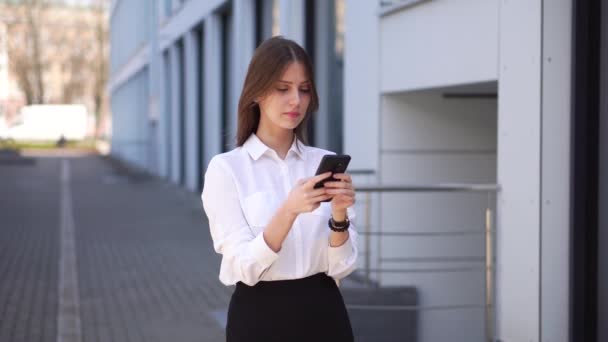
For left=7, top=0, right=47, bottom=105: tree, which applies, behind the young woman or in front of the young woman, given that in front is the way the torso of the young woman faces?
behind

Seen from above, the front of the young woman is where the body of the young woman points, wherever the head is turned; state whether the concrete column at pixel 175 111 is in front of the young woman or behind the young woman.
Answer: behind

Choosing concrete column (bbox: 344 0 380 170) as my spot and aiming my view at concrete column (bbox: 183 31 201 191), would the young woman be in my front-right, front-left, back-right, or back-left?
back-left

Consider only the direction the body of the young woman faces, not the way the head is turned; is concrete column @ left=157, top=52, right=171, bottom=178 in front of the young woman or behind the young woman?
behind

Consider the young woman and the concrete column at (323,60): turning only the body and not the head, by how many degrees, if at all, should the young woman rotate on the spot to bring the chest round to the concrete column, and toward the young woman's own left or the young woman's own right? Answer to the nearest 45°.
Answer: approximately 135° to the young woman's own left

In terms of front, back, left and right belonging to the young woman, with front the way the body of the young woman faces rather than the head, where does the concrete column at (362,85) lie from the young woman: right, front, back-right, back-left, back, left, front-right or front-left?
back-left

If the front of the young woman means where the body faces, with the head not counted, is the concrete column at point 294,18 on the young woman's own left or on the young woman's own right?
on the young woman's own left

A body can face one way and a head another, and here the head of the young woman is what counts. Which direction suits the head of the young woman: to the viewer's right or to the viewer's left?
to the viewer's right

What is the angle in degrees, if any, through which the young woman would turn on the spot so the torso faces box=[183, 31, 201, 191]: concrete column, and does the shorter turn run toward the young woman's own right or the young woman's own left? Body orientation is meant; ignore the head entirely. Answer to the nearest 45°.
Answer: approximately 135° to the young woman's own left

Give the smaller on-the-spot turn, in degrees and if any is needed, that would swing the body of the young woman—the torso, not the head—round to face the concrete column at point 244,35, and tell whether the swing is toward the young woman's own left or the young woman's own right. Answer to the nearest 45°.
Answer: approximately 135° to the young woman's own left

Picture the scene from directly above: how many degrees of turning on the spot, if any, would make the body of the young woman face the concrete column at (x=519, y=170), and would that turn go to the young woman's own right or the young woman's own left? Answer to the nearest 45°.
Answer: approximately 90° to the young woman's own left

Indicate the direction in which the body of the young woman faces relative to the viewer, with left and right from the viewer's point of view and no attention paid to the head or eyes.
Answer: facing the viewer and to the right of the viewer
